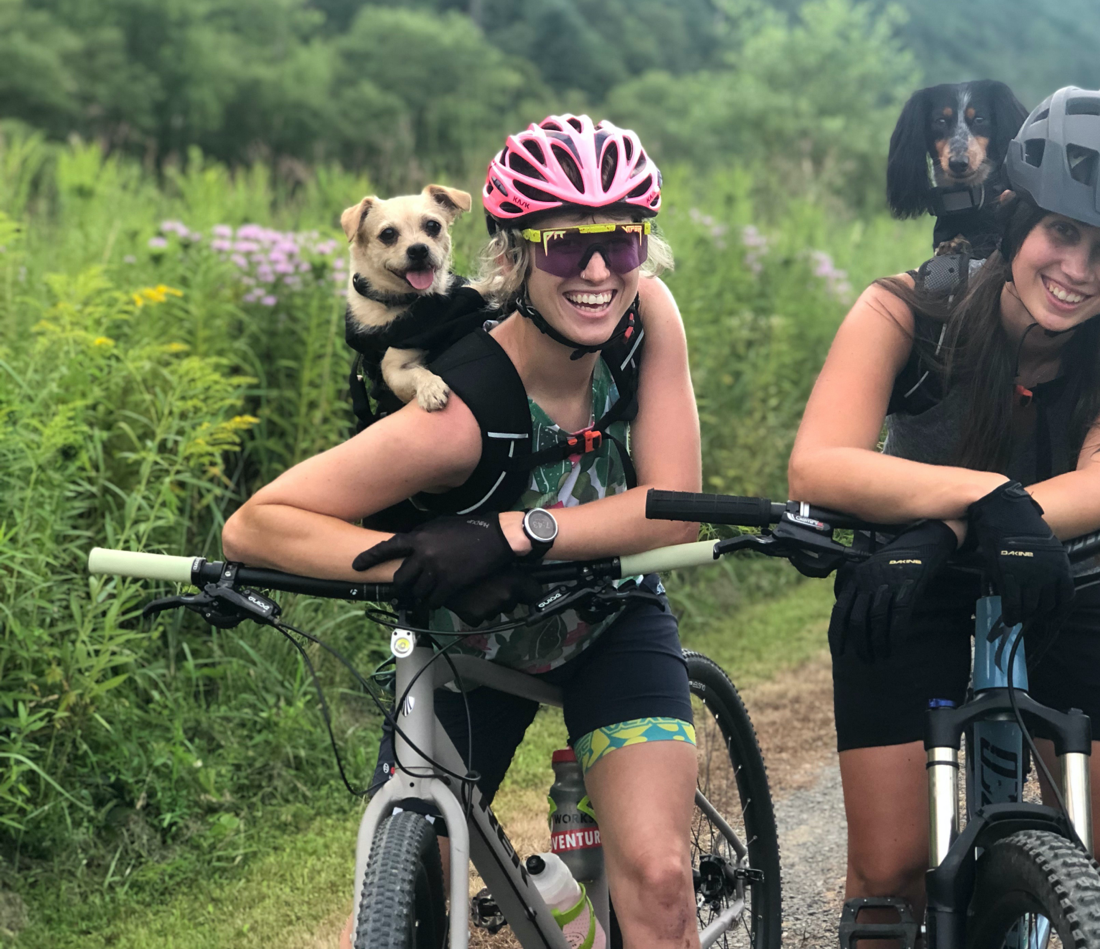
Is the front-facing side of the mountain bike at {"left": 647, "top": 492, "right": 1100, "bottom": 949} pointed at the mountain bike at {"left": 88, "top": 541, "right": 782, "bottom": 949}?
no

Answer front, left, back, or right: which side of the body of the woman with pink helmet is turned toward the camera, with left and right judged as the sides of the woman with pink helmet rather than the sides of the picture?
front

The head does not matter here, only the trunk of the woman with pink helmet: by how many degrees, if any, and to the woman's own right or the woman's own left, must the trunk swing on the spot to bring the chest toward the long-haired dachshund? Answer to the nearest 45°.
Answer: approximately 135° to the woman's own left

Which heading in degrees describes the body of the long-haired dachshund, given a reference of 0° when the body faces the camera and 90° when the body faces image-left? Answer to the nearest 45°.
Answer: approximately 0°

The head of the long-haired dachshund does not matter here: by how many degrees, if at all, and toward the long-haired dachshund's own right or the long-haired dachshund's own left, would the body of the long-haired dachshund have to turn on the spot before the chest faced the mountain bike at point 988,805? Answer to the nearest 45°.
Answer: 0° — it already faces it

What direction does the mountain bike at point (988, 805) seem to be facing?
toward the camera

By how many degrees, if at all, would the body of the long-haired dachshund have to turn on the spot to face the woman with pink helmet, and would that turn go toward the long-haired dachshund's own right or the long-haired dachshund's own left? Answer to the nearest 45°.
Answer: approximately 45° to the long-haired dachshund's own right

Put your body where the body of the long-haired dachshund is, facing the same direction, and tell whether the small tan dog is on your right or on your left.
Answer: on your right

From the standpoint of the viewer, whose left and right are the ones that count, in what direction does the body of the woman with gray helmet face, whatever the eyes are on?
facing the viewer

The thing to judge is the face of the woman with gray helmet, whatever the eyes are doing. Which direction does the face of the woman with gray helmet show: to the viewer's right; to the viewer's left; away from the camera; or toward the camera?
toward the camera

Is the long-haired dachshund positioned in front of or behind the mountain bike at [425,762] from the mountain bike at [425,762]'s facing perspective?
behind

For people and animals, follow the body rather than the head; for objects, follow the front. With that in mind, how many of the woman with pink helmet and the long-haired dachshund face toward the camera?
2

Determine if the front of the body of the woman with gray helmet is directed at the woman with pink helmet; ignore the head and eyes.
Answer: no

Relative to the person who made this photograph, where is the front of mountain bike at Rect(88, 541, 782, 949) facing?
facing the viewer and to the left of the viewer

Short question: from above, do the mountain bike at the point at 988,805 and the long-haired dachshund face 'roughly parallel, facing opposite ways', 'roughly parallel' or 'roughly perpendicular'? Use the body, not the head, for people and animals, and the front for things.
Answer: roughly parallel

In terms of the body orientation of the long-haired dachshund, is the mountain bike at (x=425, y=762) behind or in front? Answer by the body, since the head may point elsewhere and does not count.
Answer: in front

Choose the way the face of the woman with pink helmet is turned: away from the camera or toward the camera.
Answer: toward the camera
